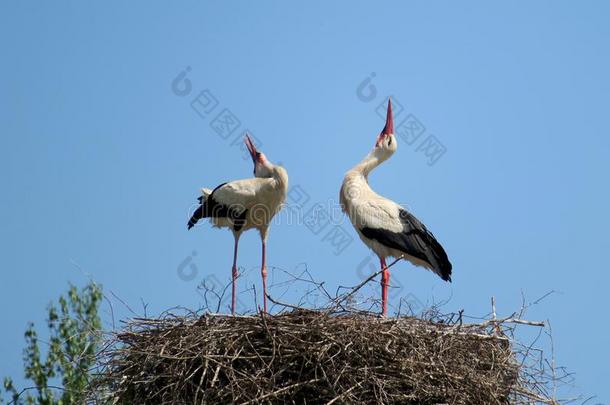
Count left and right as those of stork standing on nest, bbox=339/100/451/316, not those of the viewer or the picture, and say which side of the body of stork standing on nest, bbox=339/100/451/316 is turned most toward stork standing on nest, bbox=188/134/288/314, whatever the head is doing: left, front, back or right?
front

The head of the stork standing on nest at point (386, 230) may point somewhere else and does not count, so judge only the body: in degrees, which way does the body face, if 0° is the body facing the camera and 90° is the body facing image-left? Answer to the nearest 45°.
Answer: approximately 90°
